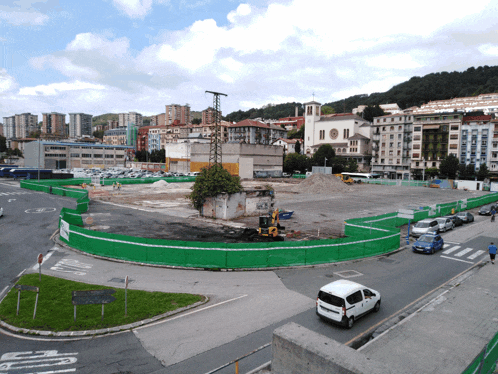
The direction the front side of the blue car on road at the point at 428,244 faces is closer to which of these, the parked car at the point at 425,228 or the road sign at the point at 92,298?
the road sign

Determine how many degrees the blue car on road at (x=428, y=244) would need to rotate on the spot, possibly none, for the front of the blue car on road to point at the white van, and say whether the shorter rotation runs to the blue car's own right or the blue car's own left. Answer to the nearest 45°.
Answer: approximately 45° to the blue car's own left

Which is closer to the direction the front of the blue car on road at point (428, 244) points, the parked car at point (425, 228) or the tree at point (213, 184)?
the tree

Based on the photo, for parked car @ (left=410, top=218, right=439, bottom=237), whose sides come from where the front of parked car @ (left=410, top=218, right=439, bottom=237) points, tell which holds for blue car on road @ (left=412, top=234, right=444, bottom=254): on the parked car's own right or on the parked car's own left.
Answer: on the parked car's own left

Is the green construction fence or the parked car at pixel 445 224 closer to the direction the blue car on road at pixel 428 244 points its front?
the green construction fence

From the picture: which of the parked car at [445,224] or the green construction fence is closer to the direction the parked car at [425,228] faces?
the green construction fence

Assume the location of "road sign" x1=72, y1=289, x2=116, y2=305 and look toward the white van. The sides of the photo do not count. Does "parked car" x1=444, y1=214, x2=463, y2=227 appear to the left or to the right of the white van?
left
